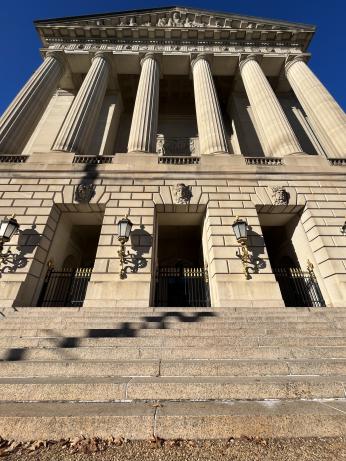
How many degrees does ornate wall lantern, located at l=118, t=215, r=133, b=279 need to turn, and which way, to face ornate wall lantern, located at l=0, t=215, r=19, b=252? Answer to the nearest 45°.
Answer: approximately 90° to its right

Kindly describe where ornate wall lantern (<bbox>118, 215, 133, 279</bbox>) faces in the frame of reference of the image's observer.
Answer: facing the viewer

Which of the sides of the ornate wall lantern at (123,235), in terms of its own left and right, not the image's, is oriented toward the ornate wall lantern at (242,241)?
left

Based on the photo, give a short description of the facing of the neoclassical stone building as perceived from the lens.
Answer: facing the viewer
